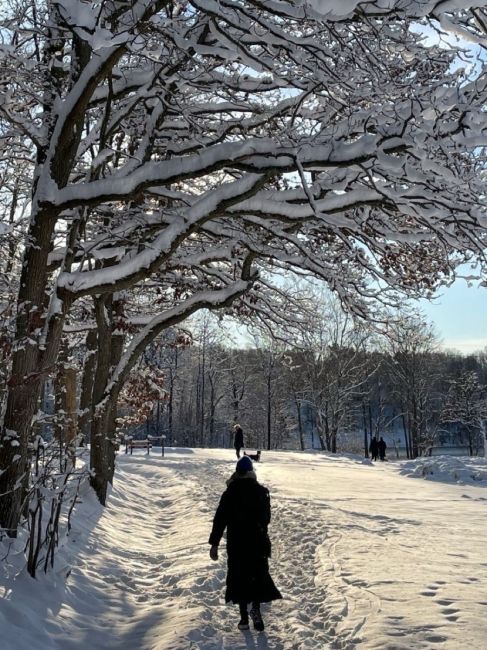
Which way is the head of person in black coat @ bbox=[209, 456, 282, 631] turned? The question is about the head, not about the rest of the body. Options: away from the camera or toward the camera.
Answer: away from the camera

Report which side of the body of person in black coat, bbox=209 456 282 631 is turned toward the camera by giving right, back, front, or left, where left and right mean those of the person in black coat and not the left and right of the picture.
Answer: back
